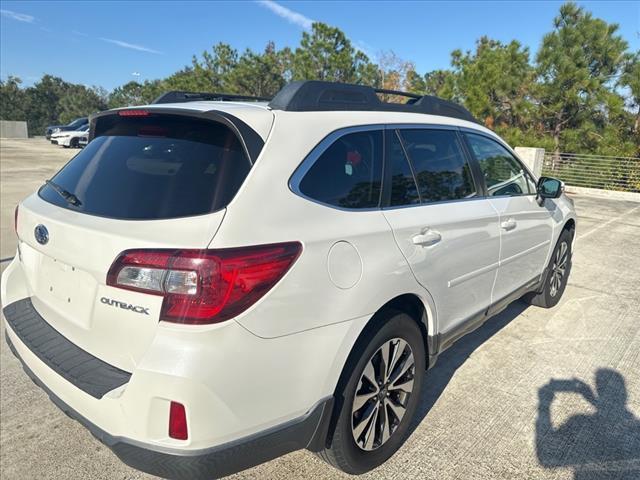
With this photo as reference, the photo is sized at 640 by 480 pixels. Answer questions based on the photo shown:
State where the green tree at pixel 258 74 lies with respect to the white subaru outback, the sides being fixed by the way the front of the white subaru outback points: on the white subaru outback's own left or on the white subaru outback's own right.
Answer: on the white subaru outback's own left

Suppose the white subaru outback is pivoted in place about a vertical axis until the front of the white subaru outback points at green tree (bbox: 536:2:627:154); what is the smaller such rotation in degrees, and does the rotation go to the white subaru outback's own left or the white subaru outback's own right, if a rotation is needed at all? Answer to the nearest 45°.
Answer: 0° — it already faces it

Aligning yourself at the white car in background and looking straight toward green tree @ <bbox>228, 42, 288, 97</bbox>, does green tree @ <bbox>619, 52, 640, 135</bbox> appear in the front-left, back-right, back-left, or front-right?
front-right

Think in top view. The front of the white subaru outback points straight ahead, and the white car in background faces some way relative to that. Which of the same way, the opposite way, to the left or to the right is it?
the opposite way

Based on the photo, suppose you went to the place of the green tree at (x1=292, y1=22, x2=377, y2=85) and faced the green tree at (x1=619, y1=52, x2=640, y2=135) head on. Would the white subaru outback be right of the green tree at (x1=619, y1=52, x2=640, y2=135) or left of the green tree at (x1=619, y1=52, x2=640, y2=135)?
right

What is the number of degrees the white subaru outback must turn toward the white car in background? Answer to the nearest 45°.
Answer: approximately 90° to its left

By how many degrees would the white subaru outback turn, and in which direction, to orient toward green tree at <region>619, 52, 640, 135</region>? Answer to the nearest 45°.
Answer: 0° — it already faces it

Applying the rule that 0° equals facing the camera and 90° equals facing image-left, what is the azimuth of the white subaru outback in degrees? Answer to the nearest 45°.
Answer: approximately 225°

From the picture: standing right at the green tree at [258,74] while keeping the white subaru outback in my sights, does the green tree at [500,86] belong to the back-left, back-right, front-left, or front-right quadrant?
front-left
